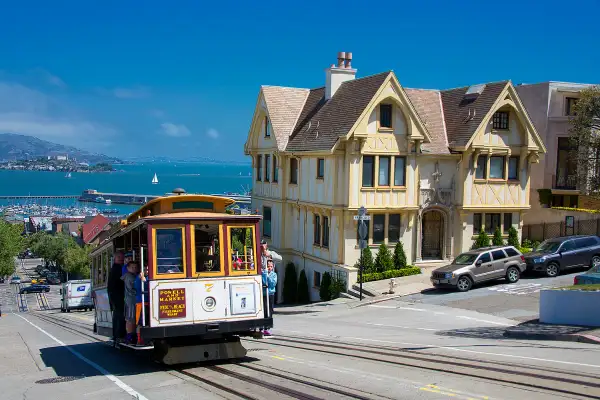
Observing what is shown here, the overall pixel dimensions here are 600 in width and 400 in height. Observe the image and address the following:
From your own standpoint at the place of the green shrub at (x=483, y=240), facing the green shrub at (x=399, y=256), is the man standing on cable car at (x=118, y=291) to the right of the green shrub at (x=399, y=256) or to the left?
left

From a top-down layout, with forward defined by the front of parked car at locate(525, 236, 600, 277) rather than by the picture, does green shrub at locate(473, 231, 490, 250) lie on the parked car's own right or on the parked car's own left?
on the parked car's own right

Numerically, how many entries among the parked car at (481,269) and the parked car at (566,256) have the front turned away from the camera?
0

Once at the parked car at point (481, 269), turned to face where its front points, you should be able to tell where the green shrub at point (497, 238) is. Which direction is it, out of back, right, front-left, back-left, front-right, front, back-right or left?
back-right

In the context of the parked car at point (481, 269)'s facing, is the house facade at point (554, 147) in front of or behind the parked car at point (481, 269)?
behind

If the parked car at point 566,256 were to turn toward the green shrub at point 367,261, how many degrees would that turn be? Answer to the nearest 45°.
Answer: approximately 45° to its right

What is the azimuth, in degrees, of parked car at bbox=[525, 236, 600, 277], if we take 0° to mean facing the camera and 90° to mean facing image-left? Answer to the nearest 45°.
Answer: approximately 45°

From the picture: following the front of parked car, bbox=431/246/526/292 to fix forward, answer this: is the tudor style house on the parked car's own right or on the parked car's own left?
on the parked car's own right
